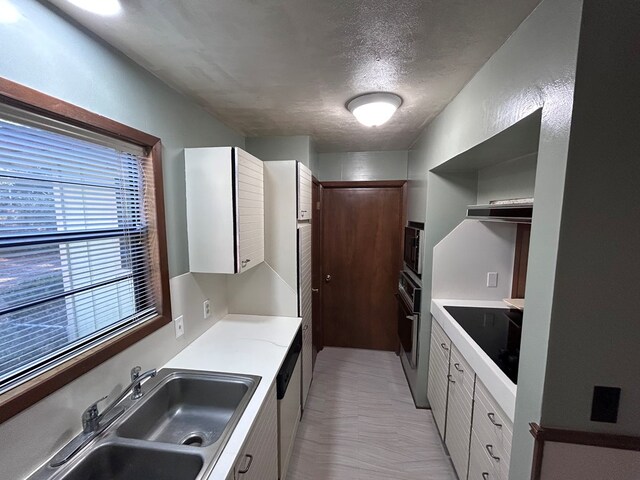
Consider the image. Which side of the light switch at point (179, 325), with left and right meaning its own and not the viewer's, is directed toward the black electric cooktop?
front

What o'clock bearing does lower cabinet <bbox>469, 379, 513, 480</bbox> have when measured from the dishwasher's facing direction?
The lower cabinet is roughly at 1 o'clock from the dishwasher.

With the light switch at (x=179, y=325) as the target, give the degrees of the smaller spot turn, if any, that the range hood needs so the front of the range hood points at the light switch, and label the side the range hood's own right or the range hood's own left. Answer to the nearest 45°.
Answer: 0° — it already faces it

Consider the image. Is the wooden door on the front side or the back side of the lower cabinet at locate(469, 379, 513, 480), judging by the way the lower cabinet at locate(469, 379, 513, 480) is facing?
on the front side

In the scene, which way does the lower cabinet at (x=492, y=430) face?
to the viewer's left

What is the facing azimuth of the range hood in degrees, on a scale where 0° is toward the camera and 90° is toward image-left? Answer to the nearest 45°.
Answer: approximately 45°

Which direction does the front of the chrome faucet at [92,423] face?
to the viewer's right

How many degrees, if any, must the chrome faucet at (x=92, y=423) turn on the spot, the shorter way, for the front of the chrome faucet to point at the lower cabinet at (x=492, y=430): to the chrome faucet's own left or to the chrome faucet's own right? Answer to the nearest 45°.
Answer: approximately 45° to the chrome faucet's own right

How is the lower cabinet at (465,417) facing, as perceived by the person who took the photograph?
facing to the left of the viewer

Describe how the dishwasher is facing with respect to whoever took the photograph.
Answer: facing to the right of the viewer

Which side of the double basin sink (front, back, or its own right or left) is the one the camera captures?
right
